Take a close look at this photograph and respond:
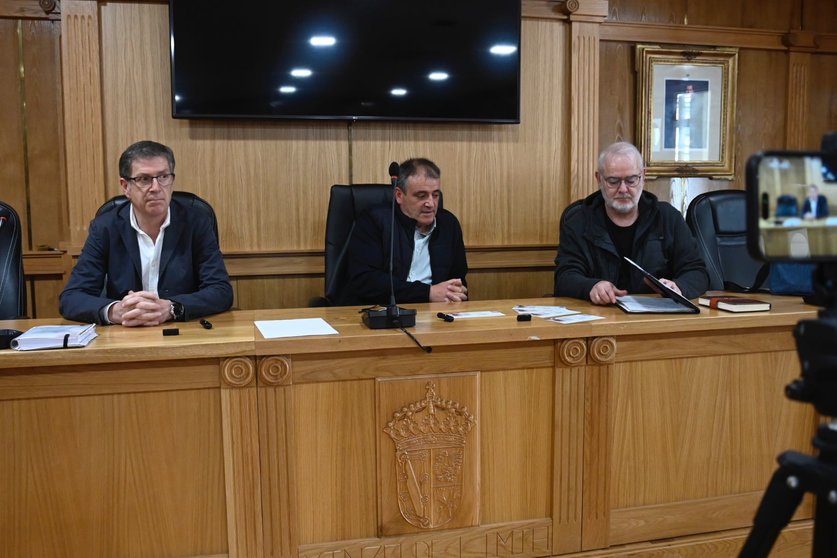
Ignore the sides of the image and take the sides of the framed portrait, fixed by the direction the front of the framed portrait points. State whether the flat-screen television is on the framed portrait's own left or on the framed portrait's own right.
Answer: on the framed portrait's own right

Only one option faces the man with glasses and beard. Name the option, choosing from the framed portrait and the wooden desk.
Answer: the framed portrait

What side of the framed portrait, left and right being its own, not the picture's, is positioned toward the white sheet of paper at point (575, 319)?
front

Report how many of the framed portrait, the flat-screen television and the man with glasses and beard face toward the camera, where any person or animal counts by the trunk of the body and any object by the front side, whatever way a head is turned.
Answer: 3

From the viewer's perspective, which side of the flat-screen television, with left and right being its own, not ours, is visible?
front

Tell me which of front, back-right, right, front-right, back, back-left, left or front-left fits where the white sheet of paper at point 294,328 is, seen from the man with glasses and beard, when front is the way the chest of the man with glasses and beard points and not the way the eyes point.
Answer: front-right

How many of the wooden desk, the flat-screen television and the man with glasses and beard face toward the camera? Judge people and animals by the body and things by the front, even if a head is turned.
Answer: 3

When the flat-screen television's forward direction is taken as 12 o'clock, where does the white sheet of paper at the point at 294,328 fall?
The white sheet of paper is roughly at 12 o'clock from the flat-screen television.

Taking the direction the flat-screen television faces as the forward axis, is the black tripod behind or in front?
in front

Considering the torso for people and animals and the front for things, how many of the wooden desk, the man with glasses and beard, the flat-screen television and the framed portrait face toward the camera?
4

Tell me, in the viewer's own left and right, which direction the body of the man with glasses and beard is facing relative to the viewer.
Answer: facing the viewer

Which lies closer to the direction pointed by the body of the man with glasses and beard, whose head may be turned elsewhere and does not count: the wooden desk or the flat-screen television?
the wooden desk

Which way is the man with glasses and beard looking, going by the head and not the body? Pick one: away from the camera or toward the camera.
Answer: toward the camera

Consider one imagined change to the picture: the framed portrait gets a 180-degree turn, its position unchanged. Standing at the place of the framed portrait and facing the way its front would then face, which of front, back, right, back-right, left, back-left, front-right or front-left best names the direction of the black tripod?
back

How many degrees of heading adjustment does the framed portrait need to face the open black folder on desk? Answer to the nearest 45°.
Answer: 0° — it already faces it

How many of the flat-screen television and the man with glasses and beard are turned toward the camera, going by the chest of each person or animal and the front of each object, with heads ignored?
2

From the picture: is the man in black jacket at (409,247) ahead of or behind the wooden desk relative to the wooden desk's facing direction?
behind
